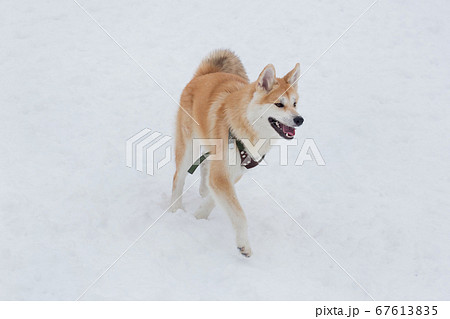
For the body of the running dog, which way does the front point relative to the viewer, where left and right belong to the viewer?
facing the viewer and to the right of the viewer
